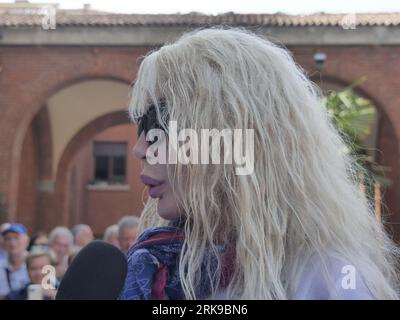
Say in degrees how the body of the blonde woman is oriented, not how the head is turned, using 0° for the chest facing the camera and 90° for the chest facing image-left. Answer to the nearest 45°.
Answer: approximately 90°

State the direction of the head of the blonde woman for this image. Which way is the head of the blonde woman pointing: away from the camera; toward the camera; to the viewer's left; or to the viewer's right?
to the viewer's left

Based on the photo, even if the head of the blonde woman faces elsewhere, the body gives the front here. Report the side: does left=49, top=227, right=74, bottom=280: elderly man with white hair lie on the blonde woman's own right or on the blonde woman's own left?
on the blonde woman's own right

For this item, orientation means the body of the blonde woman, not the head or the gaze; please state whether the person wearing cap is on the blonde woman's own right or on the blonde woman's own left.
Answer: on the blonde woman's own right

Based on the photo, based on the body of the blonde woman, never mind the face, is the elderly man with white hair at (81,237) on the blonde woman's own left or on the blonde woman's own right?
on the blonde woman's own right
